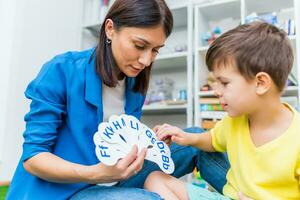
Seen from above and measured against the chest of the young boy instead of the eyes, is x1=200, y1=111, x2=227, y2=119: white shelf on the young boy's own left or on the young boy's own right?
on the young boy's own right

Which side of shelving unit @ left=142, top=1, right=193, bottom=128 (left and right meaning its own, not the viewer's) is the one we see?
front

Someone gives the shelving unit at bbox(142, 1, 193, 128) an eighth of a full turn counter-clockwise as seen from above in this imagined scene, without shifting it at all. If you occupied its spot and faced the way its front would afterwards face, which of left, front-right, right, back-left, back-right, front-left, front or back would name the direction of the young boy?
front-right

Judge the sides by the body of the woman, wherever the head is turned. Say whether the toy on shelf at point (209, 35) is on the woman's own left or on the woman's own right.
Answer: on the woman's own left

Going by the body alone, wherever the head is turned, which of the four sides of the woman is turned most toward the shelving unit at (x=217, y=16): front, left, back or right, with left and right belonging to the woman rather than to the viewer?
left

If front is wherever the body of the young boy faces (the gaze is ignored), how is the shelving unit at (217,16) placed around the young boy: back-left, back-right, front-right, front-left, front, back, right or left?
back-right

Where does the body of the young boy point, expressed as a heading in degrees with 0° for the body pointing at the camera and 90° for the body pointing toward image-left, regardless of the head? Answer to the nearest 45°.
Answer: approximately 45°

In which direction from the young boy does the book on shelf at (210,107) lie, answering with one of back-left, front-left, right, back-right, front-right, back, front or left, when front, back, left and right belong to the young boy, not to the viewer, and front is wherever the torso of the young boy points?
back-right

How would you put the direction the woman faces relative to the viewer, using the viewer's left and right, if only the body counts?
facing the viewer and to the right of the viewer

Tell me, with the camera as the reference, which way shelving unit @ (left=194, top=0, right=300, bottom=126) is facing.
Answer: facing the viewer

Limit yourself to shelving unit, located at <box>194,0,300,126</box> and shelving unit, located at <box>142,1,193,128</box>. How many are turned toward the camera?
2

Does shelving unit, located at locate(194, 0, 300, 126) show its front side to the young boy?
yes
